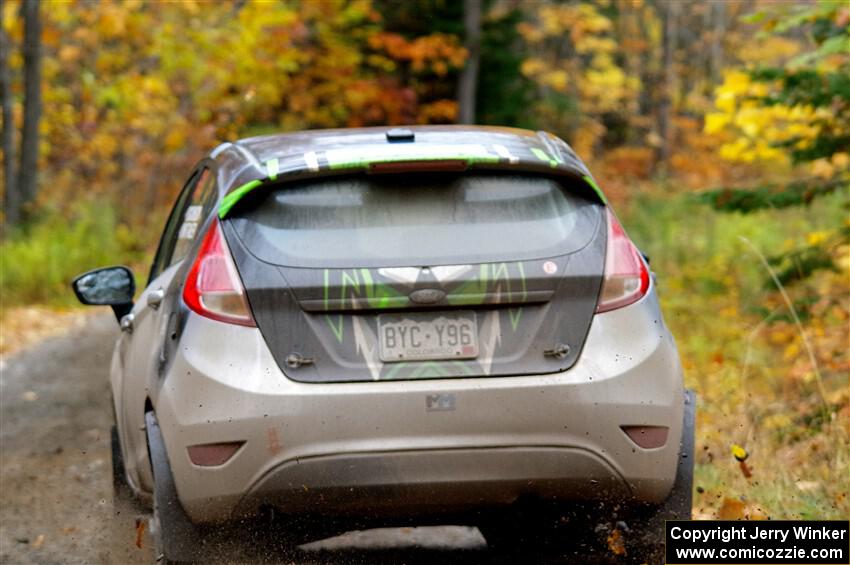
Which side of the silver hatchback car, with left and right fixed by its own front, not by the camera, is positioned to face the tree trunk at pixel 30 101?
front

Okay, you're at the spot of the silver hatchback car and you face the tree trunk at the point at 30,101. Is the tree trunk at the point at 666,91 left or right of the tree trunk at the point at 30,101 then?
right

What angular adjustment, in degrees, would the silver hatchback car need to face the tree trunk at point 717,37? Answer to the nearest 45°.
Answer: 0° — it already faces it

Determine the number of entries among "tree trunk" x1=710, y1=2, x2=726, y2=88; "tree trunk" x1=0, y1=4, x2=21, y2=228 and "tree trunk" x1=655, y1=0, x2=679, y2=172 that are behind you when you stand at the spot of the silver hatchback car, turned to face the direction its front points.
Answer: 0

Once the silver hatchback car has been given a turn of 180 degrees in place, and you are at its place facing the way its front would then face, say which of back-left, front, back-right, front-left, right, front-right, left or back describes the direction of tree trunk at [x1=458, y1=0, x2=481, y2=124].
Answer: back

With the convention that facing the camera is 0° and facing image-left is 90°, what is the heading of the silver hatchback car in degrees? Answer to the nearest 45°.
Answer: approximately 180°
